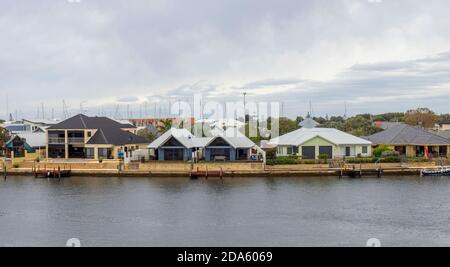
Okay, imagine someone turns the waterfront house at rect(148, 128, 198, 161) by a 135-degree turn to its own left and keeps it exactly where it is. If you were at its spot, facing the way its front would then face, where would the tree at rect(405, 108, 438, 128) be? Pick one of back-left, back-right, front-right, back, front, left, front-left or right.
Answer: front

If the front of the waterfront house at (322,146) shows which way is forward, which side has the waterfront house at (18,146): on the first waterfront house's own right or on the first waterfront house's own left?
on the first waterfront house's own right

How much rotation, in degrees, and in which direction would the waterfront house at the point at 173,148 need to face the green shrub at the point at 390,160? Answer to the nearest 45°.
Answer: approximately 90° to its left

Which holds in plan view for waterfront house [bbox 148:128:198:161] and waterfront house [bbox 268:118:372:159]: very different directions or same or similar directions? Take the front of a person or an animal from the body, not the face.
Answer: same or similar directions

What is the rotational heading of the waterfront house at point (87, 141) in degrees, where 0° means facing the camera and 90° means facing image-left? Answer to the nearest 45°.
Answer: approximately 0°

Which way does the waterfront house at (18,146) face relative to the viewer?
toward the camera

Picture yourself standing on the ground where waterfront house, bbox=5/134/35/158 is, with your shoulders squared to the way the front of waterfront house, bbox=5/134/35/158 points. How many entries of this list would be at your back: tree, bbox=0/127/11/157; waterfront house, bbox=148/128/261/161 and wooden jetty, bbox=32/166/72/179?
1

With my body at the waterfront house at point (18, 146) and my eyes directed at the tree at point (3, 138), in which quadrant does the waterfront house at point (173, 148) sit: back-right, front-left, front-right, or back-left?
back-right

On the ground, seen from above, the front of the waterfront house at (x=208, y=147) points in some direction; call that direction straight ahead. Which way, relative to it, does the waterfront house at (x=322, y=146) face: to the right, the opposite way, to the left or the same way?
the same way

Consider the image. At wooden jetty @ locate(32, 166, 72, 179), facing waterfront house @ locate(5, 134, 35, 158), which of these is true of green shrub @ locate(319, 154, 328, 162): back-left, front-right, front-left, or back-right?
back-right

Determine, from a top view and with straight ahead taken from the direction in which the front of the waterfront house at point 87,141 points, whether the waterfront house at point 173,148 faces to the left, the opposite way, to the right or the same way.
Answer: the same way

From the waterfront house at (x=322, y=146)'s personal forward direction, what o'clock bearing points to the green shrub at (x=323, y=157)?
The green shrub is roughly at 12 o'clock from the waterfront house.

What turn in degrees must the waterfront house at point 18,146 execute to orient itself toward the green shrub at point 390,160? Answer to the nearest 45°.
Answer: approximately 45° to its left

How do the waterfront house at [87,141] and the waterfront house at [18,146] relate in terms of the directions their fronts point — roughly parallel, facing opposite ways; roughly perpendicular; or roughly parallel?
roughly parallel

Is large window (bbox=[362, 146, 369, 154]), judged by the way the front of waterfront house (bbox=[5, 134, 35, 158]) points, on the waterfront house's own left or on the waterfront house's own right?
on the waterfront house's own left

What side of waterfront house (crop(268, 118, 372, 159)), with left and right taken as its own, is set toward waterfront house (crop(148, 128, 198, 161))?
right

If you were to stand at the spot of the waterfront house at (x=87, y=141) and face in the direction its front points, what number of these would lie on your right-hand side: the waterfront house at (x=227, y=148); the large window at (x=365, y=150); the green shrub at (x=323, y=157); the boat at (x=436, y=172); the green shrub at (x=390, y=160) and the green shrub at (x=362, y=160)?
0

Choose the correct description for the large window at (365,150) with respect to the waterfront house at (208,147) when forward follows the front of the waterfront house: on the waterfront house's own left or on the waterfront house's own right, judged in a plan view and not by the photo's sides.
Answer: on the waterfront house's own left

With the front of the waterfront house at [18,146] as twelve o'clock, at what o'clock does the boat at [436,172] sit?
The boat is roughly at 10 o'clock from the waterfront house.
